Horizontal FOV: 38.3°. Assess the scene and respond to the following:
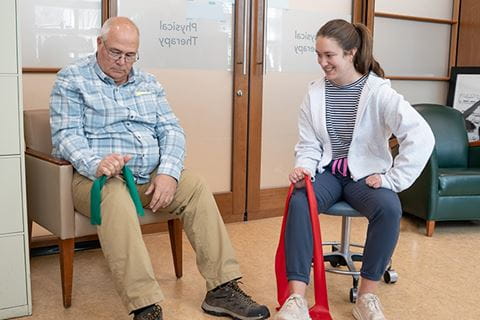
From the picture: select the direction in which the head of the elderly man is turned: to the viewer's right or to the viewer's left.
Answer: to the viewer's right

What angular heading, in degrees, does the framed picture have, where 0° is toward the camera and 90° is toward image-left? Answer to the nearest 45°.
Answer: approximately 0°

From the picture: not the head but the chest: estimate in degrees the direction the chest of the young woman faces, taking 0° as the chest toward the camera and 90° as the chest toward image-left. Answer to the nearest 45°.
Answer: approximately 0°

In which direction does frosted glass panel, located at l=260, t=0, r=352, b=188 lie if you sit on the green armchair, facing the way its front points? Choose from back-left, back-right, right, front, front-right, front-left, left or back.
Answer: back-right

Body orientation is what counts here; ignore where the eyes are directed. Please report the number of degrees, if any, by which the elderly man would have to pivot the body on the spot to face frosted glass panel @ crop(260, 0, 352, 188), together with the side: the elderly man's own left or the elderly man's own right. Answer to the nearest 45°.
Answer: approximately 90° to the elderly man's own left

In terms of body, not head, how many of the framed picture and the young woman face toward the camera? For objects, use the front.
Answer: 2

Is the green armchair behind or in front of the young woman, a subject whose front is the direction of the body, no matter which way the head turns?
behind

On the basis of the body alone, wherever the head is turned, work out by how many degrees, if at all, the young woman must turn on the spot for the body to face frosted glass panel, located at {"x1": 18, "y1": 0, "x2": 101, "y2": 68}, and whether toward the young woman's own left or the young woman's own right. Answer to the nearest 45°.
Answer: approximately 90° to the young woman's own right

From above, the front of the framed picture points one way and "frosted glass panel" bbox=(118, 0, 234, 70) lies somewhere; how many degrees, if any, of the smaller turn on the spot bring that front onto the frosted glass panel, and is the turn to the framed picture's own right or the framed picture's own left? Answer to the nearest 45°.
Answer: approximately 45° to the framed picture's own right

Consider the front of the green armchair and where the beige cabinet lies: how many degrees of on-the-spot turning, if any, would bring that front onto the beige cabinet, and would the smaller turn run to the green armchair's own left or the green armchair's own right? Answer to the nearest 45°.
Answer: approximately 90° to the green armchair's own right
